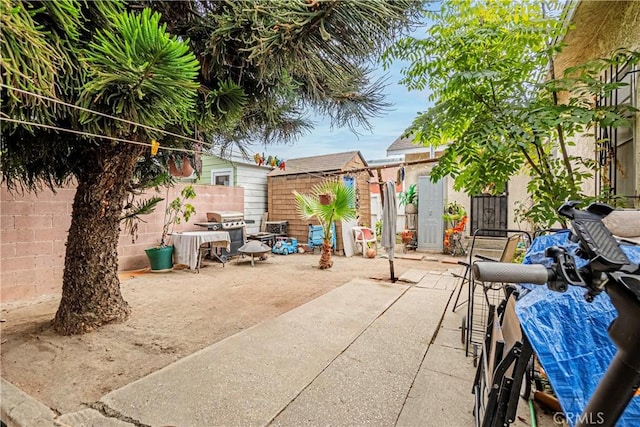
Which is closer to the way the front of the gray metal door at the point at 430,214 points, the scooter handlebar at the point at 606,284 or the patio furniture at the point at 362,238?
the scooter handlebar

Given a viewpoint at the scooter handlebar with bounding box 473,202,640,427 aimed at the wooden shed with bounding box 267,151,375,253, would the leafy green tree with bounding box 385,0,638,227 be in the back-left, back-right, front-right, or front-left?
front-right

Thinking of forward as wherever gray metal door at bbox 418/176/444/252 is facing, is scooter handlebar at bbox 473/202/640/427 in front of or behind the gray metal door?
in front

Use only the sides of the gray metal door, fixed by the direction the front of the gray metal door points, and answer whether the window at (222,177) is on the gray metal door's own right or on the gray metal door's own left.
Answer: on the gray metal door's own right

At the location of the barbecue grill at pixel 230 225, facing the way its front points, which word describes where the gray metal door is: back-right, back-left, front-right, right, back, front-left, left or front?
front-left

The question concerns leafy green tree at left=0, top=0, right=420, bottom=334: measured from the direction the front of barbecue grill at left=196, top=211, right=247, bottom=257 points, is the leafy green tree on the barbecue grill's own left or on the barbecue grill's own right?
on the barbecue grill's own right

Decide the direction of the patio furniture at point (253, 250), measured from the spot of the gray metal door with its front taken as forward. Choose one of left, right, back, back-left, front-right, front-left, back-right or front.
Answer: front-right

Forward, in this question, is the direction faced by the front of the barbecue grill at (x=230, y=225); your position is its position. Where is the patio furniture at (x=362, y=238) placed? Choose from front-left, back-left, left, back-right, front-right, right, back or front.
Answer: front-left

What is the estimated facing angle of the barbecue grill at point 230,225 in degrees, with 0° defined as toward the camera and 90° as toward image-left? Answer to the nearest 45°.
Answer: approximately 315°

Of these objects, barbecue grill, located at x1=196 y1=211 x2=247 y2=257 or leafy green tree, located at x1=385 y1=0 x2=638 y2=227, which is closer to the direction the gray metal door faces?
the leafy green tree

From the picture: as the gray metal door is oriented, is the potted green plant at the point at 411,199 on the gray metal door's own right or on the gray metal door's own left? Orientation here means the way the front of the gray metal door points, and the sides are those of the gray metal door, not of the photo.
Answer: on the gray metal door's own right

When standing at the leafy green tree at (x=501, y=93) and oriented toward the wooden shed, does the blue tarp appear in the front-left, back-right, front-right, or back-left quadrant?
back-left

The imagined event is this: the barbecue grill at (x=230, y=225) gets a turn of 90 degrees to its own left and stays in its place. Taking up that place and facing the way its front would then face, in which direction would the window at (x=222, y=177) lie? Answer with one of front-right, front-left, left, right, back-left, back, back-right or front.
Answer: front-left

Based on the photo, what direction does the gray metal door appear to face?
toward the camera

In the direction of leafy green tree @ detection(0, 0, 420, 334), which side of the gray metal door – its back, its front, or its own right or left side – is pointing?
front
